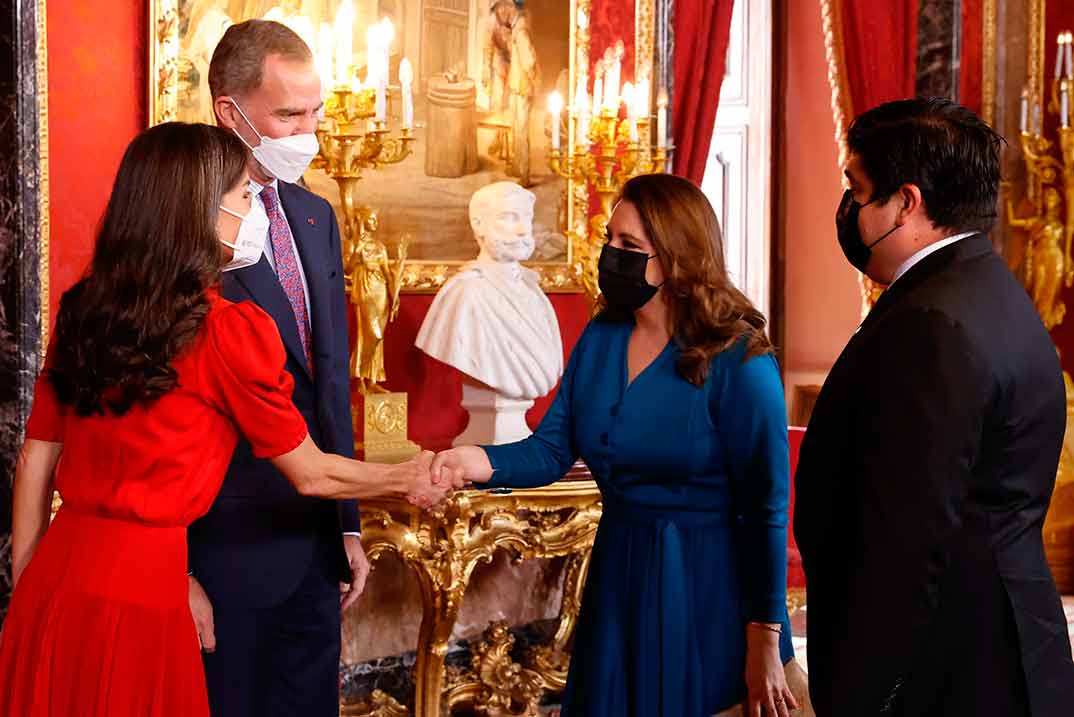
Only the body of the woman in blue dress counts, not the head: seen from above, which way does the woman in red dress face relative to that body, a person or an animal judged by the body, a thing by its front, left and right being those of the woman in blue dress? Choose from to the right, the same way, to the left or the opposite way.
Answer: the opposite way

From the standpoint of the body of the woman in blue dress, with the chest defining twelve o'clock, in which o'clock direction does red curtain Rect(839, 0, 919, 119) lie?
The red curtain is roughly at 5 o'clock from the woman in blue dress.

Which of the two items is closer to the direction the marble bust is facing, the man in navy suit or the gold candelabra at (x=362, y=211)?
the man in navy suit

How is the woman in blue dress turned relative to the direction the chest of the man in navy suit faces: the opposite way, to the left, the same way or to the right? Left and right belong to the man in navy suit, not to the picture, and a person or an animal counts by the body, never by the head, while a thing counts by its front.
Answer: to the right

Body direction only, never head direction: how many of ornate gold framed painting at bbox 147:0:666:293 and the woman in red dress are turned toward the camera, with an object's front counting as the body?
1

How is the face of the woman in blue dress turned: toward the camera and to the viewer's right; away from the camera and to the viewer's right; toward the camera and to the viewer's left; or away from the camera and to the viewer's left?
toward the camera and to the viewer's left

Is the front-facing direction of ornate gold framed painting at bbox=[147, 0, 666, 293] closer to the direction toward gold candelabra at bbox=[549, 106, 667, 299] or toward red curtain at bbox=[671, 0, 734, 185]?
the gold candelabra

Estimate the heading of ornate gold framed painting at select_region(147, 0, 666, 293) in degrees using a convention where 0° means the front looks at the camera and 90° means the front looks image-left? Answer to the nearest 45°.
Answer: approximately 0°

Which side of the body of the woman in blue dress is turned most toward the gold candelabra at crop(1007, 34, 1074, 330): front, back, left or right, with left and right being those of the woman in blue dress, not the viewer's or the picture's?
back

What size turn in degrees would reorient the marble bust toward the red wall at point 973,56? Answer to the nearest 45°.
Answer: approximately 90° to its left

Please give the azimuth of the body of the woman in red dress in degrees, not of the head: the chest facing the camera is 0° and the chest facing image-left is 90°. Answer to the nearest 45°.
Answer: approximately 225°

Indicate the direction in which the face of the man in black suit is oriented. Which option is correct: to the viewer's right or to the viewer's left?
to the viewer's left

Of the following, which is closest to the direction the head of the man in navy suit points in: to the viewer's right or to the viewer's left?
to the viewer's right
